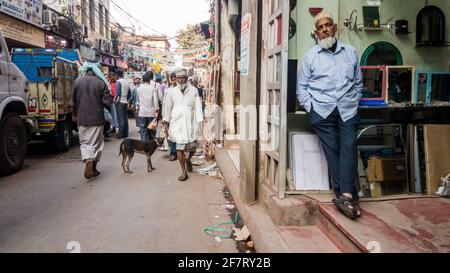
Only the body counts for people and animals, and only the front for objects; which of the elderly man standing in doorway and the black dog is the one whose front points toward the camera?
the elderly man standing in doorway

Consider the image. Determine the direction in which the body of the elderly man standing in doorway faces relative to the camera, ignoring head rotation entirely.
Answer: toward the camera

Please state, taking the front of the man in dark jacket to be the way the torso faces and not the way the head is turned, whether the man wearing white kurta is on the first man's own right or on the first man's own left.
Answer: on the first man's own right

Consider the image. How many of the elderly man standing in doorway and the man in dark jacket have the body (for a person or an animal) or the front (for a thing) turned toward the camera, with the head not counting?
1

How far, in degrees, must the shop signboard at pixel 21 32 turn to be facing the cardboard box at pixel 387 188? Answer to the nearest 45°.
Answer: approximately 45° to its right

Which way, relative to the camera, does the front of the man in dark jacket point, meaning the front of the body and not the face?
away from the camera

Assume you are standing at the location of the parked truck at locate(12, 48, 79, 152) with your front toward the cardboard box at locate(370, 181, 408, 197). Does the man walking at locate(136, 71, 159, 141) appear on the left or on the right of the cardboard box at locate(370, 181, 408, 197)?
left

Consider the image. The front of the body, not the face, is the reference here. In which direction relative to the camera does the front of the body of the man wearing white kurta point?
toward the camera

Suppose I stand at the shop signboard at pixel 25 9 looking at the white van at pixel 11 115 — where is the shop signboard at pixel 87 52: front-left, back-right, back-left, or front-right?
back-left

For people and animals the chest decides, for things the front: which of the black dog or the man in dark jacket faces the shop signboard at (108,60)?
the man in dark jacket

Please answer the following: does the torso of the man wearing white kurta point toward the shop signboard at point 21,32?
no
